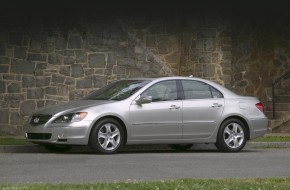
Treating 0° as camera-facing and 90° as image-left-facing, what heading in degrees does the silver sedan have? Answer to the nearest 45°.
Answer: approximately 45°
